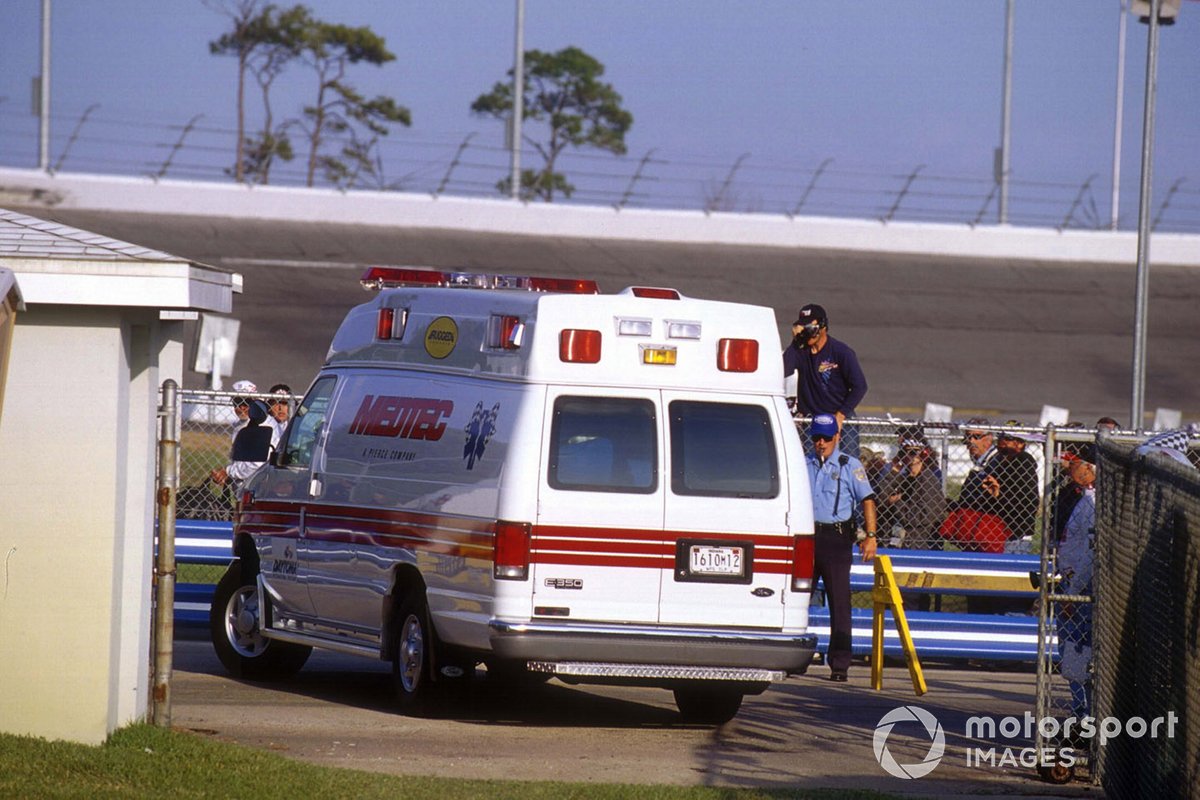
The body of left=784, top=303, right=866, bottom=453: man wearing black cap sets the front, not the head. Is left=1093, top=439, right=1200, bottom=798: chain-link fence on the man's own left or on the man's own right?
on the man's own left

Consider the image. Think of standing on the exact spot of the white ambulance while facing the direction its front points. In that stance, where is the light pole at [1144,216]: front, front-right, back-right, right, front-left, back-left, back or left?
right

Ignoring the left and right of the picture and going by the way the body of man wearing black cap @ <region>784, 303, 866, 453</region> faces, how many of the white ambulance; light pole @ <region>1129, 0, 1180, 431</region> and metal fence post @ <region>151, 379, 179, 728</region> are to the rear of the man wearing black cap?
1

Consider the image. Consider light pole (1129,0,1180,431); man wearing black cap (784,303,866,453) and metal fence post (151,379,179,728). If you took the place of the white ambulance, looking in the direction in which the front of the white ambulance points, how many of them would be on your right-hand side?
2

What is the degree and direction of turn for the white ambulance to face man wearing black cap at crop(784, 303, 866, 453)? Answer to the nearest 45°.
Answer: approximately 90° to its right

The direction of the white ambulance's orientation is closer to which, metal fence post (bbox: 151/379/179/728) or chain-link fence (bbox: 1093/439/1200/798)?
the metal fence post

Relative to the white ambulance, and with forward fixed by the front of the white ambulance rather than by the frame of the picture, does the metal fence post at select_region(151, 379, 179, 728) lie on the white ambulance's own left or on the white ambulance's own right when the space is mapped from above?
on the white ambulance's own left

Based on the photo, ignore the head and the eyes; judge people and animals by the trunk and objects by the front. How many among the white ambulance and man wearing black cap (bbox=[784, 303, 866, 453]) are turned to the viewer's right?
0

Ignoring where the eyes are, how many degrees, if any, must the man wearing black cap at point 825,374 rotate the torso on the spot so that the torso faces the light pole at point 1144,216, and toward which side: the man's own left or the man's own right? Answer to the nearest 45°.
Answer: approximately 180°

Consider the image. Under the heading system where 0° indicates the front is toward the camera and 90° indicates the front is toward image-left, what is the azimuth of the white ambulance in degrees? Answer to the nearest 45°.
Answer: approximately 135°

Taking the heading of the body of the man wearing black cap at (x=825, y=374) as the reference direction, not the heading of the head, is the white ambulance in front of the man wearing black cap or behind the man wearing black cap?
in front

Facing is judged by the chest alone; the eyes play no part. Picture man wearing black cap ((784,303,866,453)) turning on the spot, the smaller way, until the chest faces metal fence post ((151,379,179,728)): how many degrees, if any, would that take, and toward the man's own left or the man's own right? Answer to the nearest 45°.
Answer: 0° — they already face it

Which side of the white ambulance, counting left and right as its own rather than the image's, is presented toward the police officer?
right

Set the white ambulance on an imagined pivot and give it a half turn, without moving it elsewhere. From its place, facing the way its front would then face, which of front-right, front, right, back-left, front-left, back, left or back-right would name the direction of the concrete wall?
back-left
